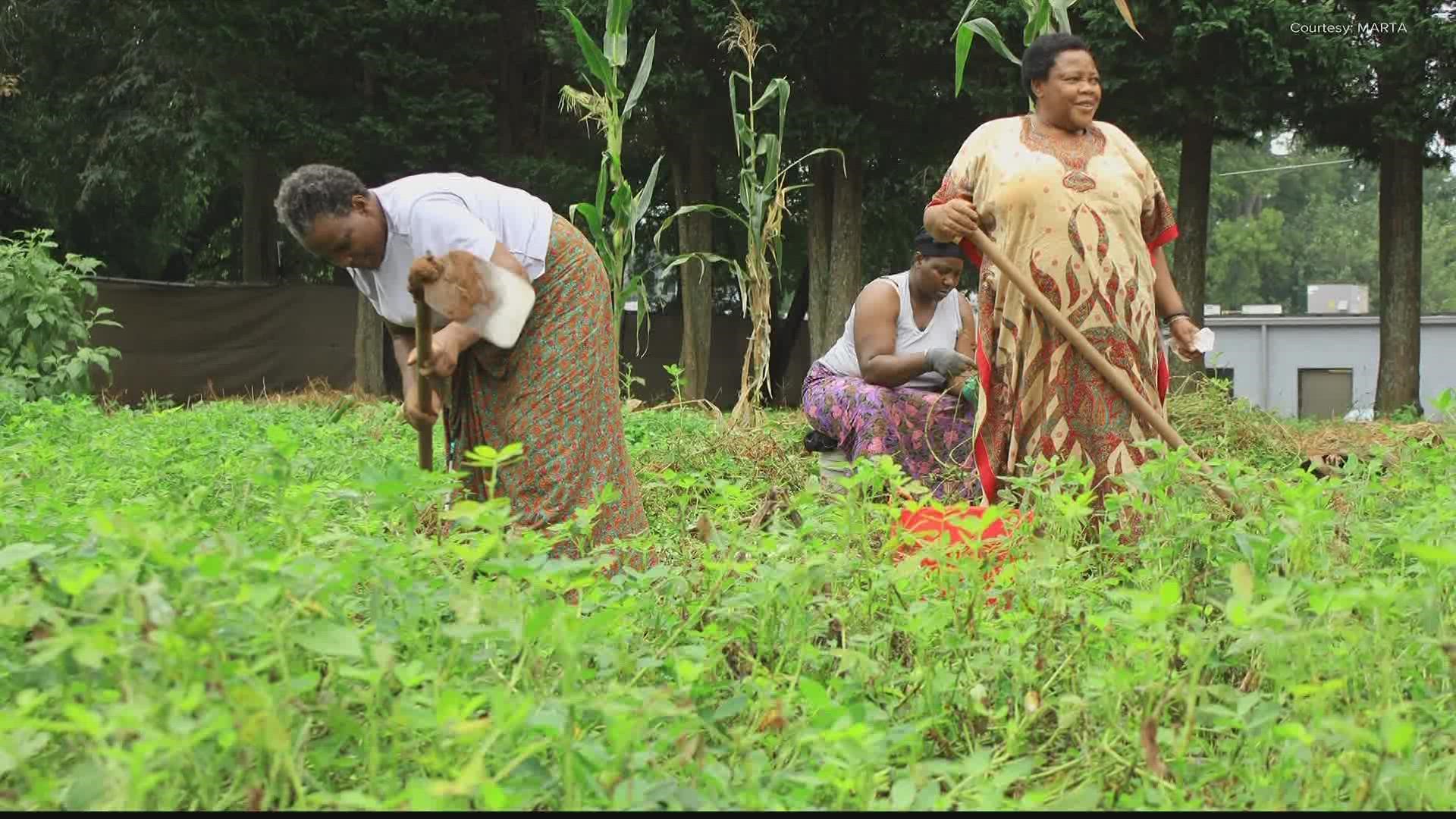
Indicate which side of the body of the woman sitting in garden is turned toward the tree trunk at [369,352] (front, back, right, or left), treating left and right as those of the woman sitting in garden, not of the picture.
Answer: back

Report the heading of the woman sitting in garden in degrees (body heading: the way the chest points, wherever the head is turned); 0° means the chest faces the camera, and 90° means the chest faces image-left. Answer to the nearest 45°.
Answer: approximately 315°

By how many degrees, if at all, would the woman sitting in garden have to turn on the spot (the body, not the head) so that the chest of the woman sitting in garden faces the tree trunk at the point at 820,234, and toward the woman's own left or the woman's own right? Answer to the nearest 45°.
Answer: approximately 135° to the woman's own left

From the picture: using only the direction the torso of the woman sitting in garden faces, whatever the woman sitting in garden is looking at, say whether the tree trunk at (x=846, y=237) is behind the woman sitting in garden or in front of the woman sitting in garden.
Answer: behind

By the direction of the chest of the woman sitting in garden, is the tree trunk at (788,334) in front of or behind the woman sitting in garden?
behind

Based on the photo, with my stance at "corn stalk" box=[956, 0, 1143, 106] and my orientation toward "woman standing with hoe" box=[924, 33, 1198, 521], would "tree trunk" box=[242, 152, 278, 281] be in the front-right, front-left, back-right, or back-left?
back-right

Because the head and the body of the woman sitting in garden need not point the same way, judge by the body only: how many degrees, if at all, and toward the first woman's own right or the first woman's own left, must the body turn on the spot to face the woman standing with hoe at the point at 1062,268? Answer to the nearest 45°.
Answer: approximately 45° to the first woman's own right

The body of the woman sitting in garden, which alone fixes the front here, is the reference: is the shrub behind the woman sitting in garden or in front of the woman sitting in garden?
behind

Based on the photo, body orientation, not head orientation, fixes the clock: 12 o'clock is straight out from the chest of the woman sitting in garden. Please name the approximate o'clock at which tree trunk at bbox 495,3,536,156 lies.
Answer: The tree trunk is roughly at 7 o'clock from the woman sitting in garden.

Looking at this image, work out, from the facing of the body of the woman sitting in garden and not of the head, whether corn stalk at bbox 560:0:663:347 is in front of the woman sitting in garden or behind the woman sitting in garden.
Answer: behind
